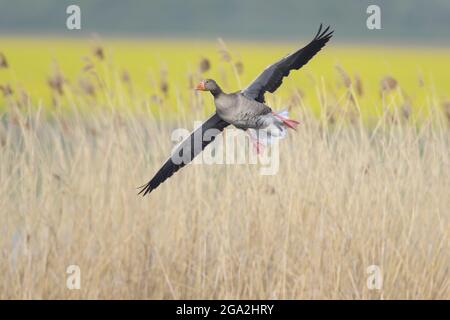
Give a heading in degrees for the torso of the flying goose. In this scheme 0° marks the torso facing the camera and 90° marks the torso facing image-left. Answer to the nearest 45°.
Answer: approximately 45°
